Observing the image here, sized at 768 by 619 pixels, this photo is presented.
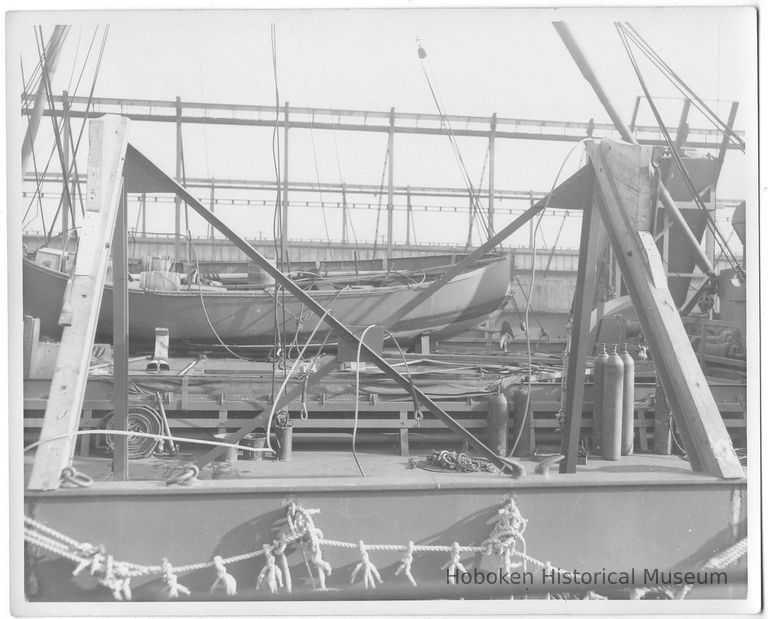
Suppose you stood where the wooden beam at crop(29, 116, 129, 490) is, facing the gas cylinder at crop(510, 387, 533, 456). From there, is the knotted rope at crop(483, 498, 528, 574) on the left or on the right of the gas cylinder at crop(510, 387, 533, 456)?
right

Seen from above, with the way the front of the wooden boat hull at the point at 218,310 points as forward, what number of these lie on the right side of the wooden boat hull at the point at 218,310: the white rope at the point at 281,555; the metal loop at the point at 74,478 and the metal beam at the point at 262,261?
3

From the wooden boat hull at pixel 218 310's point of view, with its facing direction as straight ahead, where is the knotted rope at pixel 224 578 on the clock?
The knotted rope is roughly at 3 o'clock from the wooden boat hull.

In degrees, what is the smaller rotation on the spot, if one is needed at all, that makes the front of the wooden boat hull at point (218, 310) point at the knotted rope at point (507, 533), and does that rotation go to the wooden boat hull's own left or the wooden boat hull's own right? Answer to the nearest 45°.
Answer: approximately 90° to the wooden boat hull's own right

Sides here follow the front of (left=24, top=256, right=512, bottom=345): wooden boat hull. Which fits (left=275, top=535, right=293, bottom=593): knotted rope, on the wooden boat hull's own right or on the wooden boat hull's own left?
on the wooden boat hull's own right

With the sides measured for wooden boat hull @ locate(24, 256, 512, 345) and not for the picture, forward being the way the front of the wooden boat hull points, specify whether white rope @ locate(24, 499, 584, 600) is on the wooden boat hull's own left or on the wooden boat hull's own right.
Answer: on the wooden boat hull's own right

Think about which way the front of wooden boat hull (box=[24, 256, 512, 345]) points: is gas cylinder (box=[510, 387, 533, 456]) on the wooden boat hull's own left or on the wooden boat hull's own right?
on the wooden boat hull's own right

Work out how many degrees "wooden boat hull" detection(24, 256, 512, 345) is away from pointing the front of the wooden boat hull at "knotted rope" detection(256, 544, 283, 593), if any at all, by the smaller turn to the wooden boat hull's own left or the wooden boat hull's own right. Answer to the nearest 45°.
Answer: approximately 90° to the wooden boat hull's own right

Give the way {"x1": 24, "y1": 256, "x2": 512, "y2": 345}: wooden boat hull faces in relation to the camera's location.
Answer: facing to the right of the viewer

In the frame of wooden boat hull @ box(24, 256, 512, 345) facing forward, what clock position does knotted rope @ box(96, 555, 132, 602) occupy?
The knotted rope is roughly at 3 o'clock from the wooden boat hull.

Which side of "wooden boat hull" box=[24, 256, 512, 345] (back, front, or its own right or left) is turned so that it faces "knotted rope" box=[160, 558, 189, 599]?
right

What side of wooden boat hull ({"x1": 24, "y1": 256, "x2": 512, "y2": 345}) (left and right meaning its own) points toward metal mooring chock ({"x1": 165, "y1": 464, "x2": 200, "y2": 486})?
right
